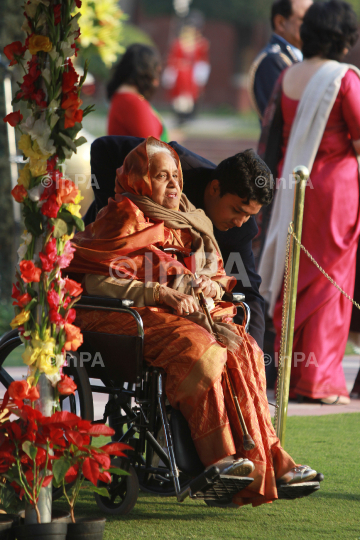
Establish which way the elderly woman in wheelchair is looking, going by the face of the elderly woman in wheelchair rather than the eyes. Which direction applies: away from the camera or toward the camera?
toward the camera

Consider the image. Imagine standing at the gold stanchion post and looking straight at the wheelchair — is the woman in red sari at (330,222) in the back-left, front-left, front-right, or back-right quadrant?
back-right

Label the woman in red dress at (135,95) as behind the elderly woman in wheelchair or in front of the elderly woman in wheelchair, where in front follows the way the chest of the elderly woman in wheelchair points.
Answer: behind

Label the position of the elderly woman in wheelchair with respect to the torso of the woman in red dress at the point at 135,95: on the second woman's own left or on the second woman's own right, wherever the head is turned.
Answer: on the second woman's own right

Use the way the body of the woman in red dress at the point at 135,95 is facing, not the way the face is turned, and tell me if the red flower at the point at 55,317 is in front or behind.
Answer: behind

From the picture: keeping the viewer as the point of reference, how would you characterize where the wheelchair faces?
facing the viewer and to the right of the viewer

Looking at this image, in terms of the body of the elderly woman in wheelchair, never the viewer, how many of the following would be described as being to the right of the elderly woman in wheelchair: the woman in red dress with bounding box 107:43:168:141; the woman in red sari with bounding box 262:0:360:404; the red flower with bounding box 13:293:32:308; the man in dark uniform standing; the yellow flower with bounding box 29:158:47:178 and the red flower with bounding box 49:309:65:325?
3

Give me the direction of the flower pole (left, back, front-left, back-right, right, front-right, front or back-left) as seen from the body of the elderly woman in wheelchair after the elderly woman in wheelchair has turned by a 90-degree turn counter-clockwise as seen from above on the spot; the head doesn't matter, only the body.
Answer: back
